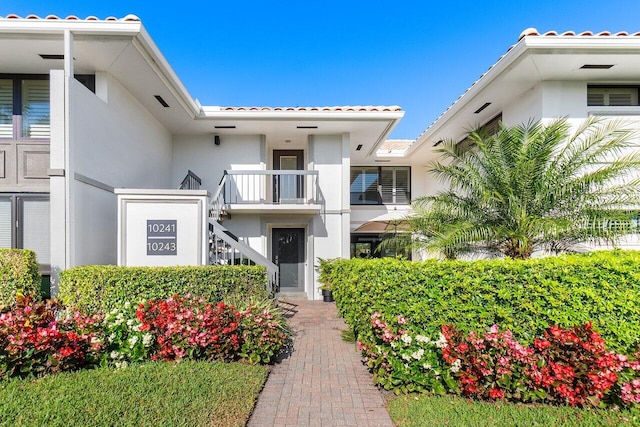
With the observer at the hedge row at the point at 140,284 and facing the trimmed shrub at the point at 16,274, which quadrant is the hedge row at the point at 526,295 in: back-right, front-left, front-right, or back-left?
back-left

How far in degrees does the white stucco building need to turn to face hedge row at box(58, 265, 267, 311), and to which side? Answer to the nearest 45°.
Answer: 0° — it already faces it

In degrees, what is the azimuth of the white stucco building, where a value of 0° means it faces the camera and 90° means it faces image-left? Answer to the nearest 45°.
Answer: approximately 0°

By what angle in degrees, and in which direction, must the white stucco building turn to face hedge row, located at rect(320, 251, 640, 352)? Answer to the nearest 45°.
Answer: approximately 45° to its left
